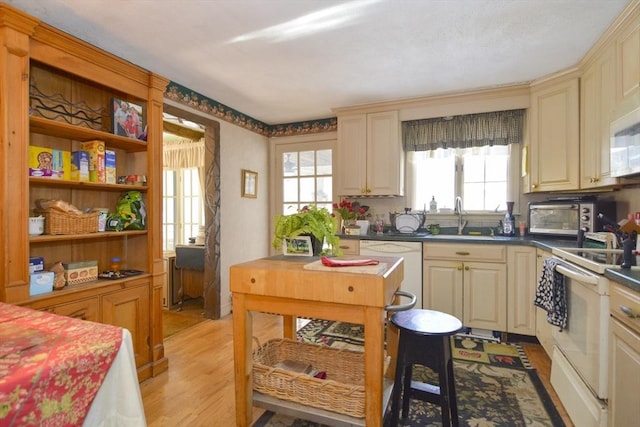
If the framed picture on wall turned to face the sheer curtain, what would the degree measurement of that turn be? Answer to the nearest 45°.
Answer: approximately 180°

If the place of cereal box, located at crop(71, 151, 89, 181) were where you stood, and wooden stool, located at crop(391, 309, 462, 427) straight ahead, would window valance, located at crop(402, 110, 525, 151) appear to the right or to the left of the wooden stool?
left

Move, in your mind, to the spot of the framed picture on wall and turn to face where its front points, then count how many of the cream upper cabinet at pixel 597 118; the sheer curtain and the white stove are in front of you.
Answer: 2

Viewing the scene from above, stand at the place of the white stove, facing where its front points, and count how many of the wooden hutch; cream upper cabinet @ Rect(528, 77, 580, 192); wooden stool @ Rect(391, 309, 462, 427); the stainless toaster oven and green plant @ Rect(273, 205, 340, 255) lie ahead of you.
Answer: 3

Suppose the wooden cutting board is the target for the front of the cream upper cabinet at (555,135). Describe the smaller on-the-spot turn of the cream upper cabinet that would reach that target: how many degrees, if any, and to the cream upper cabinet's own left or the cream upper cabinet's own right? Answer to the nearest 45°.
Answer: approximately 45° to the cream upper cabinet's own left

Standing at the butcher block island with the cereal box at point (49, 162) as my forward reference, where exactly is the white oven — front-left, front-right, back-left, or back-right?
back-left

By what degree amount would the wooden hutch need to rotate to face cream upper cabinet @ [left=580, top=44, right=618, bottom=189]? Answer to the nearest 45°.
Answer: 0° — it already faces it

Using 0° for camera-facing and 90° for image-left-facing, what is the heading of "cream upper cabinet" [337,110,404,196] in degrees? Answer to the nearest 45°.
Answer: approximately 0°

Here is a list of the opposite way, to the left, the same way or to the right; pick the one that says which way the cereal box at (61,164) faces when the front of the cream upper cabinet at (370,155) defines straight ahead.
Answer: to the left

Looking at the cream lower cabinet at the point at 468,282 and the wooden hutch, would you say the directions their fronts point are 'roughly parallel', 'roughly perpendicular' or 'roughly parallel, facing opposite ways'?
roughly perpendicular

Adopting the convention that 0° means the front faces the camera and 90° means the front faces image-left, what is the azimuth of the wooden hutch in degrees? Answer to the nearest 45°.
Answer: approximately 315°

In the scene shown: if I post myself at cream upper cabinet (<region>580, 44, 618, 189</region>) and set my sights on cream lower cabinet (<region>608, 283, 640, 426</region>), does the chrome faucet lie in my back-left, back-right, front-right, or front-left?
back-right
